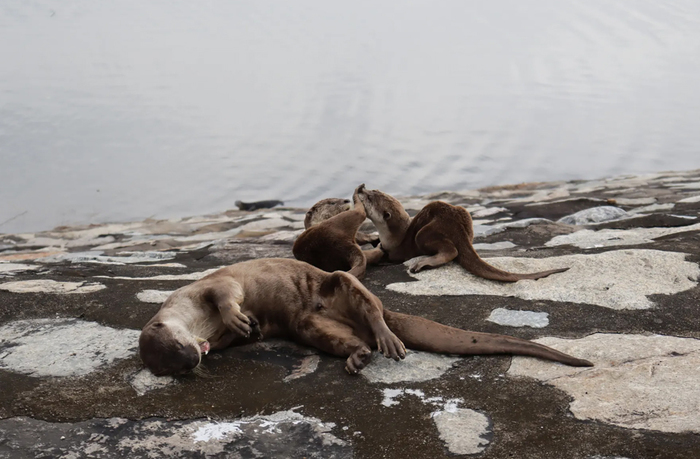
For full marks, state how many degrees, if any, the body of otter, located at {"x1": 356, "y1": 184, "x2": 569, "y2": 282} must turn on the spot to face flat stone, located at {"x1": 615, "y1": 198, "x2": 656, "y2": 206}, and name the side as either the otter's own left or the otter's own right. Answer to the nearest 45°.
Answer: approximately 135° to the otter's own right

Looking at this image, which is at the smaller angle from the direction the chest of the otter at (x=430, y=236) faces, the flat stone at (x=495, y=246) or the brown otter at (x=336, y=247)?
the brown otter

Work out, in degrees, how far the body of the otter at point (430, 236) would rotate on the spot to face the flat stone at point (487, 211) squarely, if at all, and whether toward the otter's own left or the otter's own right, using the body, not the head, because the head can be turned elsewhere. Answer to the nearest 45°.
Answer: approximately 90° to the otter's own right

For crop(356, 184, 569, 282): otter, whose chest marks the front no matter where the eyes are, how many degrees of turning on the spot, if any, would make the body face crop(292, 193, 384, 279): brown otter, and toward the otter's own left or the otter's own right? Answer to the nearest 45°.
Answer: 0° — it already faces it

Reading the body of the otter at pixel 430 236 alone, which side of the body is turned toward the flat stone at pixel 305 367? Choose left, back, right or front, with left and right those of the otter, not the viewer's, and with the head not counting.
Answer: left

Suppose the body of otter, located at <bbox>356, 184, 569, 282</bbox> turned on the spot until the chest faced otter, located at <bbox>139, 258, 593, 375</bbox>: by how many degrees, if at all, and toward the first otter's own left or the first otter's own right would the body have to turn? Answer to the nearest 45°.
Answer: approximately 90° to the first otter's own left

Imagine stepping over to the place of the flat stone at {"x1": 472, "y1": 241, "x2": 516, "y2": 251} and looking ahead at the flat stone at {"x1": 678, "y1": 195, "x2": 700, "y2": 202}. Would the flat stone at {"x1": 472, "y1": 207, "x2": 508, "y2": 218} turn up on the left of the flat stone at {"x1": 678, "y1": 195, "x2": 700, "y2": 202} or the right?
left

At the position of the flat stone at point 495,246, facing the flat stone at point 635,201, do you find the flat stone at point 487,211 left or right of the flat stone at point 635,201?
left

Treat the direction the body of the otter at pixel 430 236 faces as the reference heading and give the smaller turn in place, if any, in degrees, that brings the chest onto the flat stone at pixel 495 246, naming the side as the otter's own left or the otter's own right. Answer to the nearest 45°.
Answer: approximately 135° to the otter's own right

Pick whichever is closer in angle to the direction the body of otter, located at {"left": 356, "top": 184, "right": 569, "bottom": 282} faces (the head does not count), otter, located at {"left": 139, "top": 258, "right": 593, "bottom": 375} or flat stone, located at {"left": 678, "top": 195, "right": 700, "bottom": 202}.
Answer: the otter

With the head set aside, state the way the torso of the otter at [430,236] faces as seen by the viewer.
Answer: to the viewer's left
